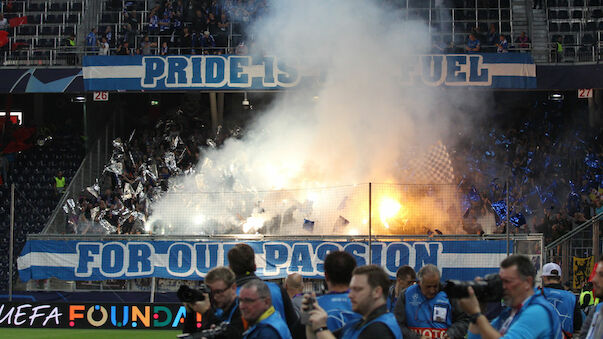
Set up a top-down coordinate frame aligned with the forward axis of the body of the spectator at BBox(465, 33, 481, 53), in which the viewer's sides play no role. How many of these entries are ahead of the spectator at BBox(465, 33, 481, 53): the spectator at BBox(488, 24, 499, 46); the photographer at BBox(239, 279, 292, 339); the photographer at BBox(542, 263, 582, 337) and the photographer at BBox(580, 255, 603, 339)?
3

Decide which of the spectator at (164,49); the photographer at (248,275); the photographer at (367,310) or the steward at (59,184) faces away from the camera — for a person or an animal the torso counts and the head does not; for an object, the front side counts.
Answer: the photographer at (248,275)

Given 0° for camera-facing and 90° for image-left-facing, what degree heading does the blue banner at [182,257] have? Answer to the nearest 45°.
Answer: approximately 0°

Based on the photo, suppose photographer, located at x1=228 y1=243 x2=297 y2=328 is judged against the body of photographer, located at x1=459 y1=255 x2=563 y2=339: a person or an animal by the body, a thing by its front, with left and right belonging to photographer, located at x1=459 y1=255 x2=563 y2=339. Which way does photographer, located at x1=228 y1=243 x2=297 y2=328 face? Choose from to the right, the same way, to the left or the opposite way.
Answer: to the right

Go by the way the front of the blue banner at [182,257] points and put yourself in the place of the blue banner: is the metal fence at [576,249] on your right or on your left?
on your left

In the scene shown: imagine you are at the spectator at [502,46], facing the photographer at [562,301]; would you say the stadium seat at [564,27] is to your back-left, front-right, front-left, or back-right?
back-left

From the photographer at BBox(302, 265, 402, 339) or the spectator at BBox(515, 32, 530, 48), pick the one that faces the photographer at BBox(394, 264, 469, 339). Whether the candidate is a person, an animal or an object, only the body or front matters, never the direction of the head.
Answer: the spectator

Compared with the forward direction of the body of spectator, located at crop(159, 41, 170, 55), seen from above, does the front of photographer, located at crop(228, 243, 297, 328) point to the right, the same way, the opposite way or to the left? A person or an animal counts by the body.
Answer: the opposite way

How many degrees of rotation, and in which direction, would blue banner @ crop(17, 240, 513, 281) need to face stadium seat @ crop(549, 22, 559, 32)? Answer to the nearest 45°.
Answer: approximately 135° to its left

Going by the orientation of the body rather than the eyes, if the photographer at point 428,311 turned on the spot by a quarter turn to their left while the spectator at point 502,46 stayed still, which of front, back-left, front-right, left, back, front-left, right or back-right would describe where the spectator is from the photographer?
left

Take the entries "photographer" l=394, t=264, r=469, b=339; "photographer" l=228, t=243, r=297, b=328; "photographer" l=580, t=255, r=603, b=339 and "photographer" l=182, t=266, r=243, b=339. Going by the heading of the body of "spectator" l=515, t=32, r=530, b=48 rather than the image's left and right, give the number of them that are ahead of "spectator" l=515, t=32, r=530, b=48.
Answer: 4
